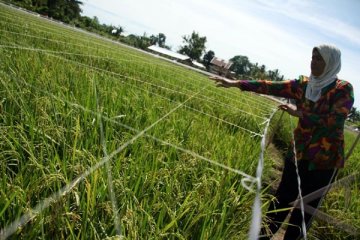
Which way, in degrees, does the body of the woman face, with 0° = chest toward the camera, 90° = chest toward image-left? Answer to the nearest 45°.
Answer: approximately 45°
